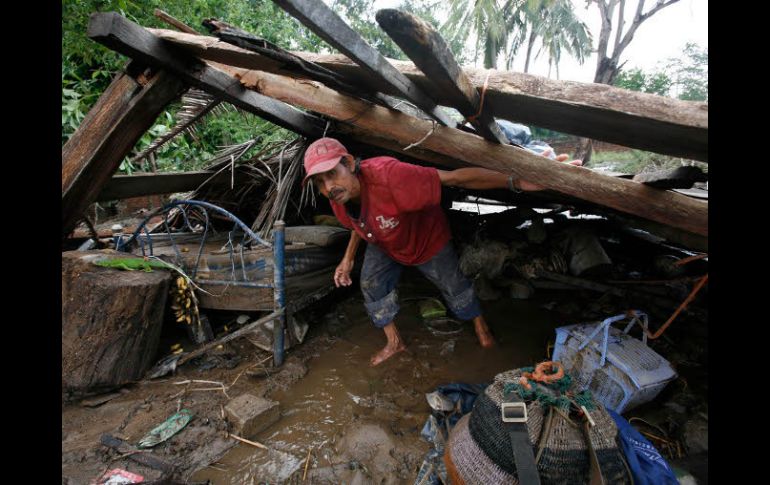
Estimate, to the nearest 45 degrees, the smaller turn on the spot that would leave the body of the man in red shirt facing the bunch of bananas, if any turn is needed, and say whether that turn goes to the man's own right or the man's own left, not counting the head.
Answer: approximately 45° to the man's own right

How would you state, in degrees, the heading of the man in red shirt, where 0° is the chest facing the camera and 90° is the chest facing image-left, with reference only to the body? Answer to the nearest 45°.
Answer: approximately 45°

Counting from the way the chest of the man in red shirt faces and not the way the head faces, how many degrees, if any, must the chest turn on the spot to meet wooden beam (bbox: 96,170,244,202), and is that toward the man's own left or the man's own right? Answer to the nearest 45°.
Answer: approximately 45° to the man's own right

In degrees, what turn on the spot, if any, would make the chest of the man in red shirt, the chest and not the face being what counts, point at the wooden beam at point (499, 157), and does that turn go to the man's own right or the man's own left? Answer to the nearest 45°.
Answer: approximately 90° to the man's own left

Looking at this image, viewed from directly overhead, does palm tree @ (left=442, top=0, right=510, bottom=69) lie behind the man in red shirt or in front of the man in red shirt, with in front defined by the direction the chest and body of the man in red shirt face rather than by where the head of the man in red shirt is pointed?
behind

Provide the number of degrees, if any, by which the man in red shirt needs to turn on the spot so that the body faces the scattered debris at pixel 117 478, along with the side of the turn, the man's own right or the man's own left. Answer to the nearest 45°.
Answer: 0° — they already face it

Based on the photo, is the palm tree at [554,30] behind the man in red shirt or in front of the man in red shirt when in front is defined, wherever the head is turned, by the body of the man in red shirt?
behind

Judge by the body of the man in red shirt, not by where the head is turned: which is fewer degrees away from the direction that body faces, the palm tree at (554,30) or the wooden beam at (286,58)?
the wooden beam

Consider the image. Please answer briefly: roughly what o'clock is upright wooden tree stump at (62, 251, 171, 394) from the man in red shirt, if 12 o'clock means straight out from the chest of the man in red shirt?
The upright wooden tree stump is roughly at 1 o'clock from the man in red shirt.

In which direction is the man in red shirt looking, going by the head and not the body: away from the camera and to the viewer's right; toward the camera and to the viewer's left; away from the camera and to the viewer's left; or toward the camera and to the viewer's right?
toward the camera and to the viewer's left
